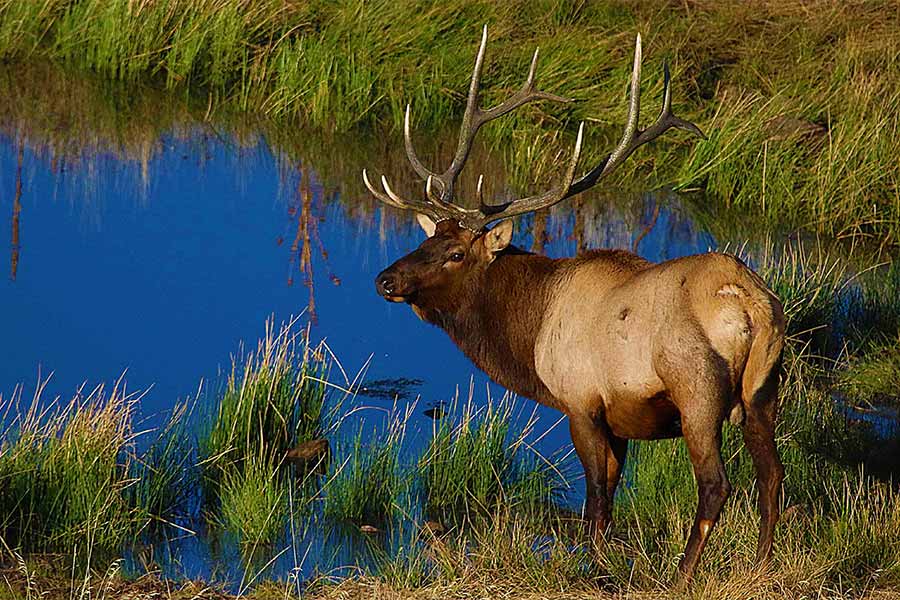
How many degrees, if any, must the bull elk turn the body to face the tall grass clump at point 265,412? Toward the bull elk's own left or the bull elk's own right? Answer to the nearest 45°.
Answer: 0° — it already faces it

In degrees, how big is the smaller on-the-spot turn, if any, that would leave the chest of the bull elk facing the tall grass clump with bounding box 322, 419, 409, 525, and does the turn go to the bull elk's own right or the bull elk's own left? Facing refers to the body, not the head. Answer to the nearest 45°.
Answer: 0° — it already faces it

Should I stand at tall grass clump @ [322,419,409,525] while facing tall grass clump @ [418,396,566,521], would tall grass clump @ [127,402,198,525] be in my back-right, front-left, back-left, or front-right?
back-left

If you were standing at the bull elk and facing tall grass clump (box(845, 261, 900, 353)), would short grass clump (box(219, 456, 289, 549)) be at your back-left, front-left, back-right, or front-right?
back-left

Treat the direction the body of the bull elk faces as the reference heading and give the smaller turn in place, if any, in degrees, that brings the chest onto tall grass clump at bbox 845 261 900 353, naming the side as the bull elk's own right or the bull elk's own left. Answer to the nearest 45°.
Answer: approximately 90° to the bull elk's own right

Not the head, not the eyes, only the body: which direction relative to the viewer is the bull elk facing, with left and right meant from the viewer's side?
facing away from the viewer and to the left of the viewer
